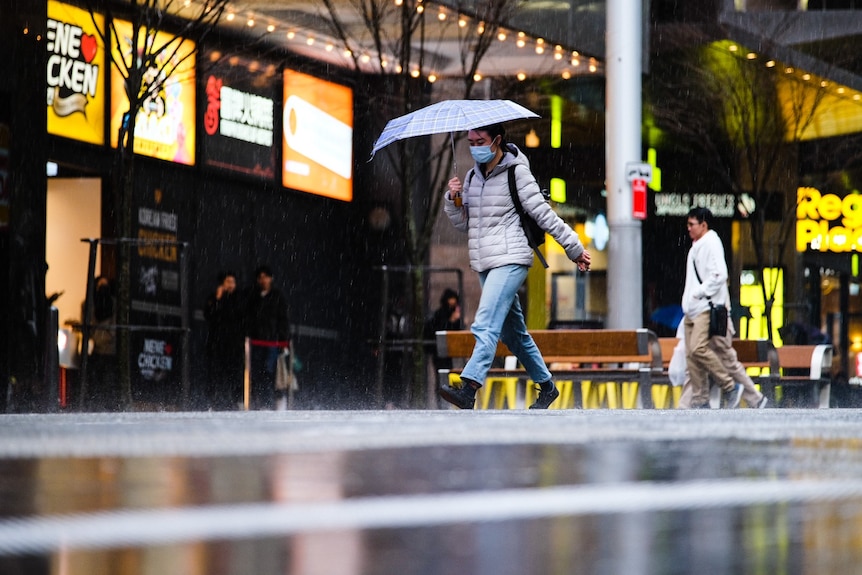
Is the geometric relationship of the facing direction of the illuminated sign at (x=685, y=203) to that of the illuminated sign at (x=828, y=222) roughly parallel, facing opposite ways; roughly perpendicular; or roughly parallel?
roughly parallel

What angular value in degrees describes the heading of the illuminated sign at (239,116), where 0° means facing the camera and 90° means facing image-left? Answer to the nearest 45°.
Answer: approximately 315°

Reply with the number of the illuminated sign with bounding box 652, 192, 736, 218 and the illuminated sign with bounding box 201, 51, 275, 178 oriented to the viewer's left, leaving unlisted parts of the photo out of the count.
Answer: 0

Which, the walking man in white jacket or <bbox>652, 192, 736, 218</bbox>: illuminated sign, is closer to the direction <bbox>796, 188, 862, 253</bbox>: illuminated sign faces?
the walking man in white jacket

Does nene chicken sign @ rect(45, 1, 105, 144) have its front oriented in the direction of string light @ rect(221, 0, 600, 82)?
no

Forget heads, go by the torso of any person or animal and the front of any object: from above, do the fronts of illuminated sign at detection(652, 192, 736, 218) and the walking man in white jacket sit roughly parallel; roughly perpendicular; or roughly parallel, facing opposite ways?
roughly perpendicular

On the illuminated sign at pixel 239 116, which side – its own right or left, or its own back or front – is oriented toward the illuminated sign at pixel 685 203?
left

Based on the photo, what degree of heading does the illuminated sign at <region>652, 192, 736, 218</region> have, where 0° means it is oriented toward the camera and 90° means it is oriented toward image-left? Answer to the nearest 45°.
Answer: approximately 0°

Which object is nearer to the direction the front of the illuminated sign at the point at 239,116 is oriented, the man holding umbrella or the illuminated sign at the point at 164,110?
the man holding umbrella
